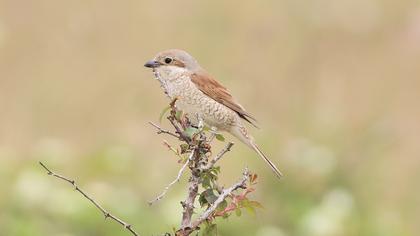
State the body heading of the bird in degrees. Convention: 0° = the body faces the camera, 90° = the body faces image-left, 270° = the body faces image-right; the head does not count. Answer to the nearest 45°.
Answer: approximately 90°
